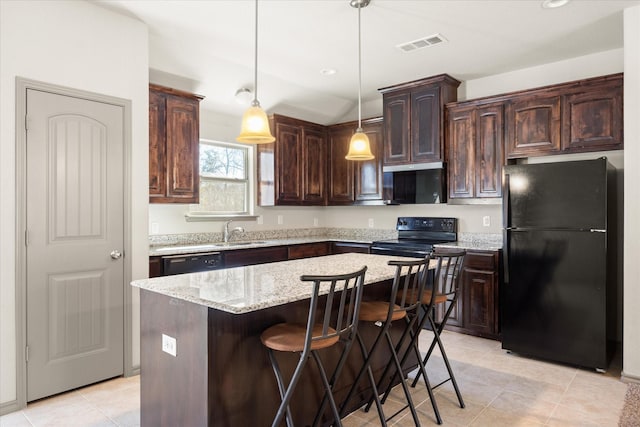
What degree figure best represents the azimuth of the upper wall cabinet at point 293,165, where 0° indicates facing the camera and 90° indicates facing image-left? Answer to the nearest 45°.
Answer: approximately 315°

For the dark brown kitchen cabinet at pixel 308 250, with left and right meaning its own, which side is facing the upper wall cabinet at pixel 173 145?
right

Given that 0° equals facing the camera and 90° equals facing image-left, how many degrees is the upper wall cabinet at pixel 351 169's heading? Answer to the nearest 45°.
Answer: approximately 45°

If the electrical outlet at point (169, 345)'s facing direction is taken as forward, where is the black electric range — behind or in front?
behind

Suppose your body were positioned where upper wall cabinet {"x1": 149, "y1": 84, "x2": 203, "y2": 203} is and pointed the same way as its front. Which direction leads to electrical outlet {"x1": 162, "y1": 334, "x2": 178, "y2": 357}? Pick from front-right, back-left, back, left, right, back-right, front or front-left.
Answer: front-right

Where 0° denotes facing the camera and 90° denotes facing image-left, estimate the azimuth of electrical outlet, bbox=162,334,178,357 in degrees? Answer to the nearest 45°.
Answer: approximately 45°

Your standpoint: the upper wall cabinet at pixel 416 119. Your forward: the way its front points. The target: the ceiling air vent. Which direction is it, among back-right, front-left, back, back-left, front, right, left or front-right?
front-left
